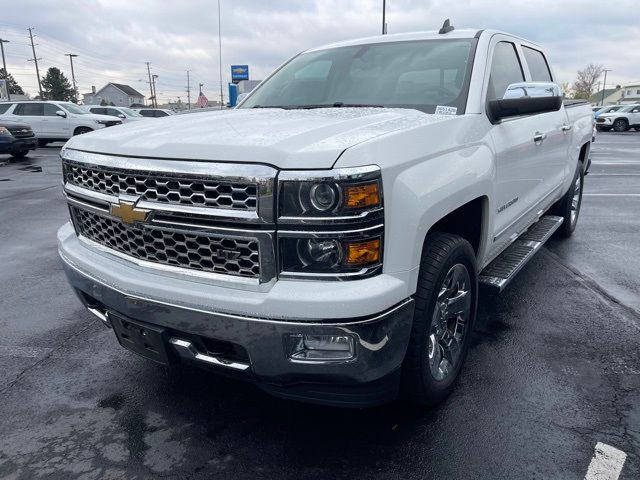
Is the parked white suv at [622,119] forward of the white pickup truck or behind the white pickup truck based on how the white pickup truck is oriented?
behind

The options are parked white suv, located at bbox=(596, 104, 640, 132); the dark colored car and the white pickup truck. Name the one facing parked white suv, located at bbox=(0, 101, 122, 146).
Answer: parked white suv, located at bbox=(596, 104, 640, 132)

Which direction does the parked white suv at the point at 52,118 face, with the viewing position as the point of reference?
facing the viewer and to the right of the viewer

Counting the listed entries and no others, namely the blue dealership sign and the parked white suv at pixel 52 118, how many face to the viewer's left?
0

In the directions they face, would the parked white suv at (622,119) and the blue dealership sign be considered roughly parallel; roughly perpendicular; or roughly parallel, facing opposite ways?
roughly perpendicular

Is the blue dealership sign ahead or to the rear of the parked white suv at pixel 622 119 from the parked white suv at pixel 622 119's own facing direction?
ahead

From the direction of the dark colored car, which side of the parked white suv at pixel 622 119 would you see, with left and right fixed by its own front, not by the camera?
front

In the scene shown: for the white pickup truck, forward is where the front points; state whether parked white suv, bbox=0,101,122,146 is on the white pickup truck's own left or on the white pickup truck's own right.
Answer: on the white pickup truck's own right

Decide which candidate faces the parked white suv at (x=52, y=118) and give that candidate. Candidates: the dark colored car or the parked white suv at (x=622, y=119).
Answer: the parked white suv at (x=622, y=119)

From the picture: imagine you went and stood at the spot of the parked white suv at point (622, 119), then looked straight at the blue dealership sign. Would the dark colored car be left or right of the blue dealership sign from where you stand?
left

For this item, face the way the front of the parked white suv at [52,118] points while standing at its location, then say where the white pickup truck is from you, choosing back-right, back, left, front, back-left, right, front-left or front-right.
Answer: front-right

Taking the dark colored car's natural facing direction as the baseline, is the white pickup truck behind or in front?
in front

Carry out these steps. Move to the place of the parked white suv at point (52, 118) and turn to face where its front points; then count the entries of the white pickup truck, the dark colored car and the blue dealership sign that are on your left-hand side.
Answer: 1

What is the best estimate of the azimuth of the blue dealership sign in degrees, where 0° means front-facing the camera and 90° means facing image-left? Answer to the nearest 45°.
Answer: approximately 0°

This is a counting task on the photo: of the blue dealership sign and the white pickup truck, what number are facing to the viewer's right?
0
